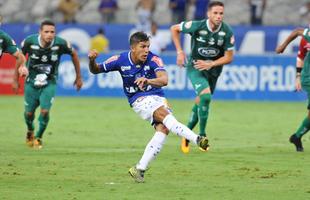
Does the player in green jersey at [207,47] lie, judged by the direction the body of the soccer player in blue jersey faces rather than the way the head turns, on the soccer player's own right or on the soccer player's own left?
on the soccer player's own left

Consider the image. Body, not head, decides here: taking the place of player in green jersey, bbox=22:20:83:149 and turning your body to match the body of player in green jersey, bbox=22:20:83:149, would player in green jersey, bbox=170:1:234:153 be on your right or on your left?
on your left

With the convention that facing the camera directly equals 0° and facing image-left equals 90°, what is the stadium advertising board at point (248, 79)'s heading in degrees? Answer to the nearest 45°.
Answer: approximately 0°

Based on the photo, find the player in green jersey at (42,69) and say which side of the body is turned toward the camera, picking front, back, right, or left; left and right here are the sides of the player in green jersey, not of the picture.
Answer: front

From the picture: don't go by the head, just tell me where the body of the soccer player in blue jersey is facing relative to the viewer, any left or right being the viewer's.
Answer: facing the viewer and to the right of the viewer

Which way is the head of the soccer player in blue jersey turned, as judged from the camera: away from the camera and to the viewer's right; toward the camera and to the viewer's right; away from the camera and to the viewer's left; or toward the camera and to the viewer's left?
toward the camera and to the viewer's right
